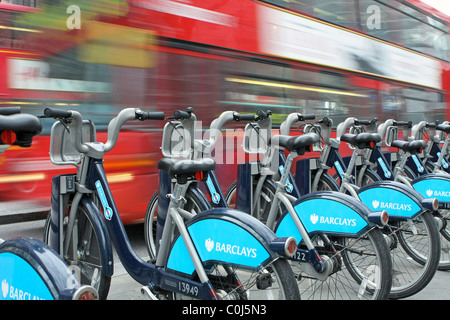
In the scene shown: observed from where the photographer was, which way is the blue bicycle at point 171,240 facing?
facing away from the viewer and to the left of the viewer

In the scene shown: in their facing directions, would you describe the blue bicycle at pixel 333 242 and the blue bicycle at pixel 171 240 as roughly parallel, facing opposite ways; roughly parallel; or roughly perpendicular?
roughly parallel

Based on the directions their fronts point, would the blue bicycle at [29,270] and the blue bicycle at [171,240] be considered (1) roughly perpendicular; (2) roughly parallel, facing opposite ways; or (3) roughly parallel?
roughly parallel

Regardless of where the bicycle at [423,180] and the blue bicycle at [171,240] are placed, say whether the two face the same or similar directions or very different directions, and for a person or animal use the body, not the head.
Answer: same or similar directions

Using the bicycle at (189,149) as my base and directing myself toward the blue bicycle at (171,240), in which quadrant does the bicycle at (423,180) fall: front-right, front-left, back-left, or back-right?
back-left

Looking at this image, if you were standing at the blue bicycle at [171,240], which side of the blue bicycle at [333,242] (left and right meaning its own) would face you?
left

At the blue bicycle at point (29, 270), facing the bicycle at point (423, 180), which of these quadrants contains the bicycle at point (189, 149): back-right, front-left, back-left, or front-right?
front-left

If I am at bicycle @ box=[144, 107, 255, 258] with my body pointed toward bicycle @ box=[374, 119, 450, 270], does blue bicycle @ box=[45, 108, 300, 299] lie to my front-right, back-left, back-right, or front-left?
back-right

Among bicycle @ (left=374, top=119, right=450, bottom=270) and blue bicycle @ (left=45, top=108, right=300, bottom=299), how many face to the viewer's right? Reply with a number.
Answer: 0

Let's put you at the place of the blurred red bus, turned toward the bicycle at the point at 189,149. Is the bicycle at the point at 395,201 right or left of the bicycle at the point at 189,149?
left

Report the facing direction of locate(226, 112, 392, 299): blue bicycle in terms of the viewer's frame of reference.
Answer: facing away from the viewer and to the left of the viewer

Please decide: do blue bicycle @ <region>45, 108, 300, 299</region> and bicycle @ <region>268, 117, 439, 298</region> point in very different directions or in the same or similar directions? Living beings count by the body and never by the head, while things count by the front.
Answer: same or similar directions

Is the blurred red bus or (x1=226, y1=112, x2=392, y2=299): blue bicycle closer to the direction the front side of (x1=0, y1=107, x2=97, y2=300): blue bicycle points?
the blurred red bus

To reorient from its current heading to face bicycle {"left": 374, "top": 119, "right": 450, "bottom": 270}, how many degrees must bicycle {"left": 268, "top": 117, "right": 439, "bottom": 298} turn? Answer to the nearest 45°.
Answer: approximately 45° to its right

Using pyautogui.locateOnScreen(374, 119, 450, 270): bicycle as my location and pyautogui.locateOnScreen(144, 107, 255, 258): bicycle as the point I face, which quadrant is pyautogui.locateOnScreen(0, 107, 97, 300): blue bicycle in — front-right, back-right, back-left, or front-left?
front-left

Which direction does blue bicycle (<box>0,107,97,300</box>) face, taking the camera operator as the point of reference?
facing away from the viewer and to the left of the viewer

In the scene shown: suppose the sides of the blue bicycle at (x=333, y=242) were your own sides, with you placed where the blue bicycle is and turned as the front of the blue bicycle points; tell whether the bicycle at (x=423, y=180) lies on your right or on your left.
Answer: on your right
